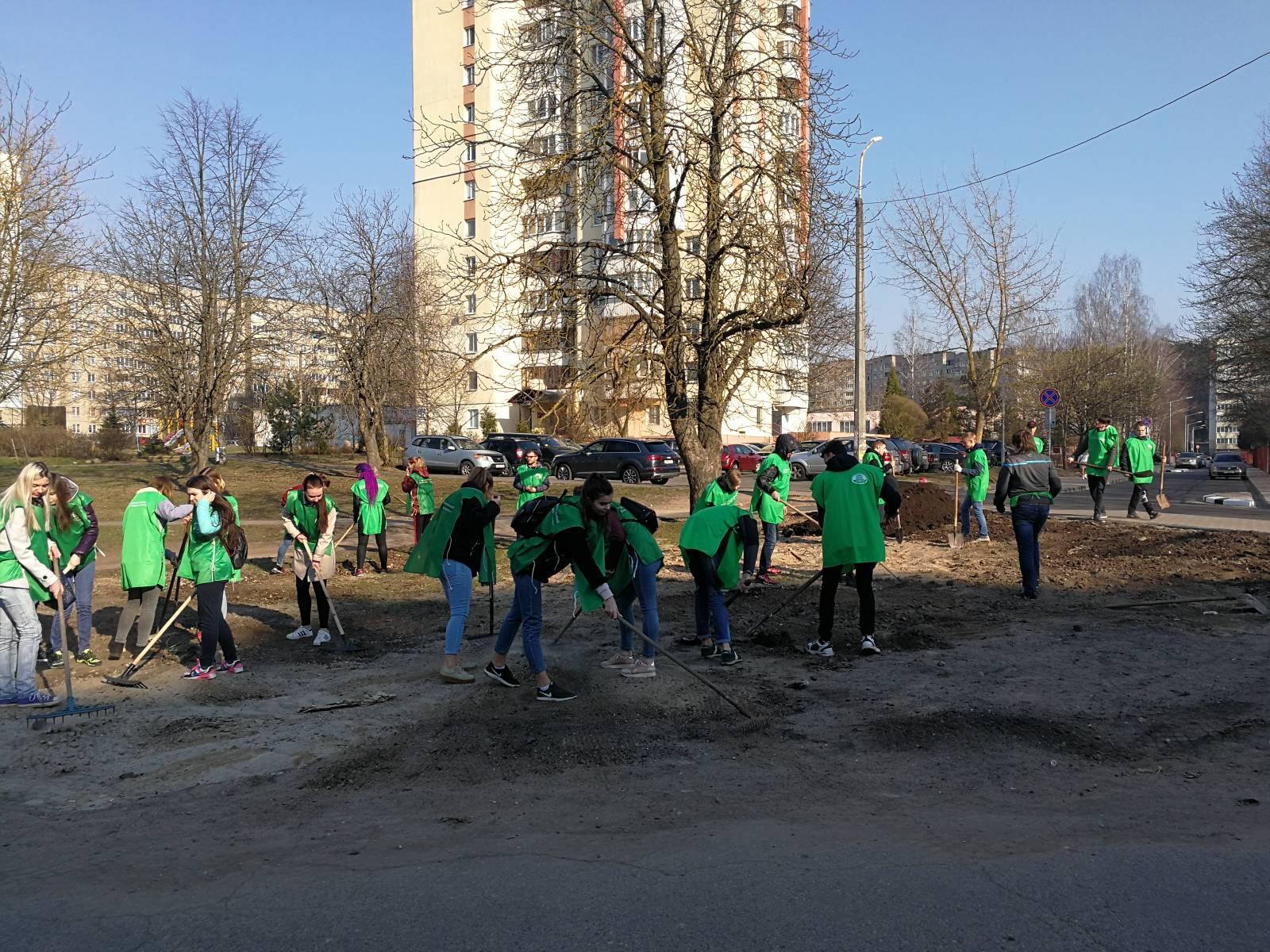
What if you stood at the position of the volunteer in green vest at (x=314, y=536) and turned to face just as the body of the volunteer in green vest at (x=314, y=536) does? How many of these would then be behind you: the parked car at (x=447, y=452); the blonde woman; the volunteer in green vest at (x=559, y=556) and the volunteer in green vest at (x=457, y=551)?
1

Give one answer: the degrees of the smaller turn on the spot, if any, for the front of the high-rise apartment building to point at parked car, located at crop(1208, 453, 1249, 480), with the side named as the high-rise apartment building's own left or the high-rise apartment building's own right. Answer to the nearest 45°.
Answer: approximately 45° to the high-rise apartment building's own left

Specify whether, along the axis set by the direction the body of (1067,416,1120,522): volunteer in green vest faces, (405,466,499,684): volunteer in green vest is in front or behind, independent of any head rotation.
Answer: in front

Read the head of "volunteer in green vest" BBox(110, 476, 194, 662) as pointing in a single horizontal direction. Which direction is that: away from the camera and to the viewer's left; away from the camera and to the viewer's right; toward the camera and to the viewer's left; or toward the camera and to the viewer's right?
away from the camera and to the viewer's right

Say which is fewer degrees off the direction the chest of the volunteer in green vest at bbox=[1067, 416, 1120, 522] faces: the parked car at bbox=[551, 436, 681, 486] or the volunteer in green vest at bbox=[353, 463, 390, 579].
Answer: the volunteer in green vest

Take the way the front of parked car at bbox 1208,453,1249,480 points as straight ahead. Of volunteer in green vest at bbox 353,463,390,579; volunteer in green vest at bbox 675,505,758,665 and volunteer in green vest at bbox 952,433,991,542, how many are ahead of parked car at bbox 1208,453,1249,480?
3

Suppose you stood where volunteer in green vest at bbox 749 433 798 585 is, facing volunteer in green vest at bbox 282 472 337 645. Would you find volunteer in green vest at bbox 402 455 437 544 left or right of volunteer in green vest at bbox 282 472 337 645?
right

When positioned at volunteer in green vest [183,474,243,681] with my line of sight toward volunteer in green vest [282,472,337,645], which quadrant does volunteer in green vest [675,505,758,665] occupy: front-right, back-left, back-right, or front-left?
front-right

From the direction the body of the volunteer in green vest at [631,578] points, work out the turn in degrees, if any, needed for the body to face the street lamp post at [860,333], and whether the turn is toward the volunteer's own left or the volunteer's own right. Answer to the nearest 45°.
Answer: approximately 90° to the volunteer's own right

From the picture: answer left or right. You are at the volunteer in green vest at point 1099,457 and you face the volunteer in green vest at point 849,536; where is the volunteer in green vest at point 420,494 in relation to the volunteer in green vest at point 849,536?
right

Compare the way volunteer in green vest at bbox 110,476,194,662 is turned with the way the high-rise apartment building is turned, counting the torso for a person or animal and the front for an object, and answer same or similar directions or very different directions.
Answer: very different directions

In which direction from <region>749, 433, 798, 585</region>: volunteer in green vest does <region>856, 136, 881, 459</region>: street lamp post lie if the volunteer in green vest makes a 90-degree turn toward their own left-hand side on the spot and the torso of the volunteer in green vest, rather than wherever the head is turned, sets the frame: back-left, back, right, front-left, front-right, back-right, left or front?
front

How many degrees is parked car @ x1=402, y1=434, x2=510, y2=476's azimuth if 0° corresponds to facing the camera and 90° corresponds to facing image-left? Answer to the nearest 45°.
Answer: approximately 315°

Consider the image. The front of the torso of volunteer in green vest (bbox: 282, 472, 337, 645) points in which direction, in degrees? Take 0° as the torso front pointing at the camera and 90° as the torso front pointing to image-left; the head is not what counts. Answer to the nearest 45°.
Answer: approximately 0°

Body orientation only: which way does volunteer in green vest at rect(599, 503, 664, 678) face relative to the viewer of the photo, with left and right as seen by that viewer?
facing to the left of the viewer
